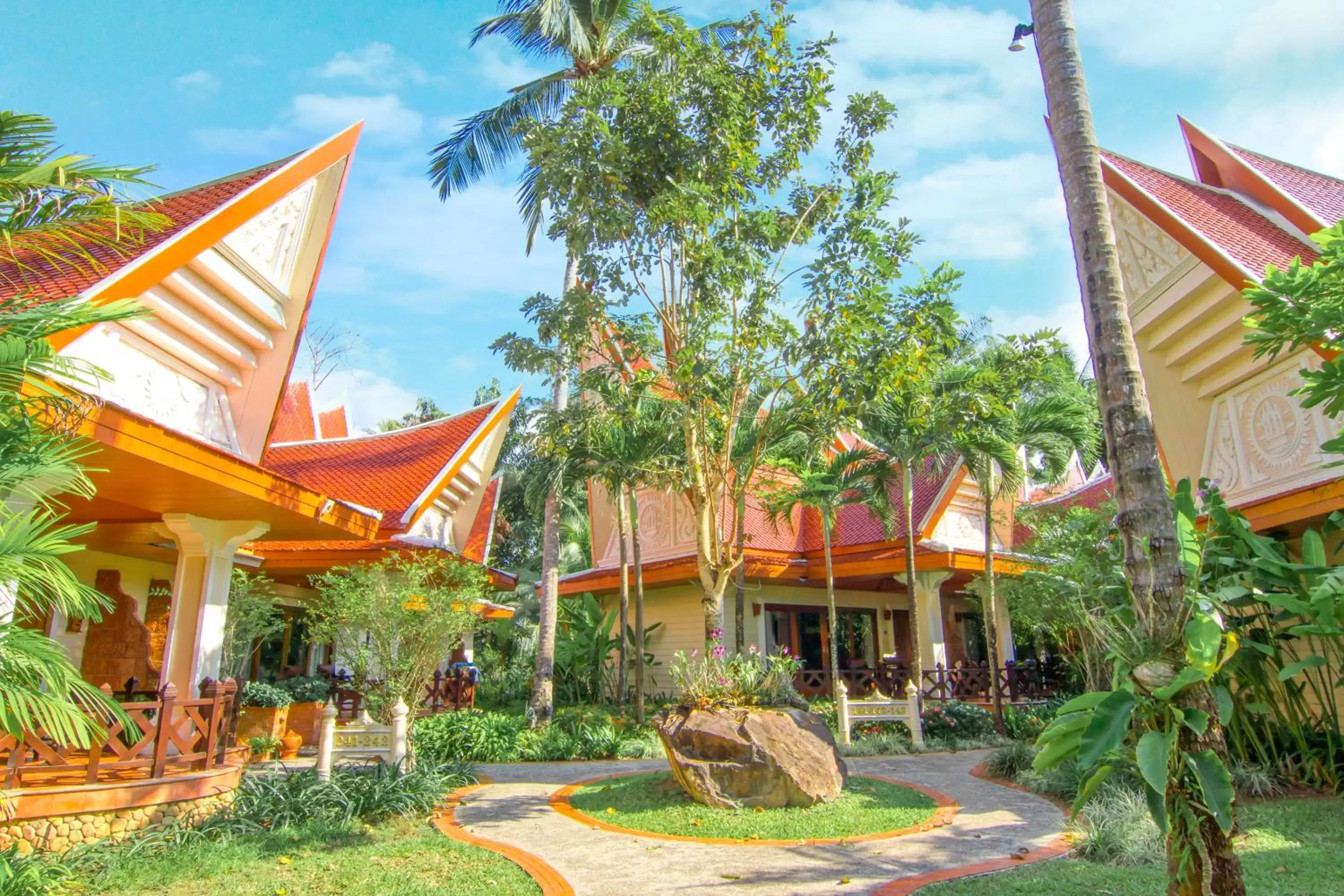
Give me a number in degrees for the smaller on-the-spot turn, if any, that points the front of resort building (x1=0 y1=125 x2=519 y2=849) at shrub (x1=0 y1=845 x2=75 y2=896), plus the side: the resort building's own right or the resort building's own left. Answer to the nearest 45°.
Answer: approximately 45° to the resort building's own right

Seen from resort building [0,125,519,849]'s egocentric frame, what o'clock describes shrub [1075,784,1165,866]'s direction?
The shrub is roughly at 12 o'clock from the resort building.

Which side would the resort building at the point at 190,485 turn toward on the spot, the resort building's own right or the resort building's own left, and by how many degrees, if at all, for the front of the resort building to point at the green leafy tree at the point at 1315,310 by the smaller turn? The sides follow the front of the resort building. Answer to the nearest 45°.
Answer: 0° — it already faces it

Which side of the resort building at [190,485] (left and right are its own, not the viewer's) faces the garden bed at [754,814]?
front

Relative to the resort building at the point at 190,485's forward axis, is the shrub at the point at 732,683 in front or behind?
in front

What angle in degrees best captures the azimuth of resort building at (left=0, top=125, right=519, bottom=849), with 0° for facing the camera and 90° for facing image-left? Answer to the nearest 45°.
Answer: approximately 315°

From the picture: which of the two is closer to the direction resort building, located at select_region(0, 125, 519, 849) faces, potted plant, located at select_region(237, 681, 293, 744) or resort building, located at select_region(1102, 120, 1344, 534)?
the resort building

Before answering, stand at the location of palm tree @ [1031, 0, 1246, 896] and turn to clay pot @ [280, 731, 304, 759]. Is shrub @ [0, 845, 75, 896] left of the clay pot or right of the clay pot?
left

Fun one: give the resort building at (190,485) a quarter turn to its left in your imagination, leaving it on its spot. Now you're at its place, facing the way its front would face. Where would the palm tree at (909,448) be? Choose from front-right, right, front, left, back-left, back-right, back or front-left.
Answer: front-right

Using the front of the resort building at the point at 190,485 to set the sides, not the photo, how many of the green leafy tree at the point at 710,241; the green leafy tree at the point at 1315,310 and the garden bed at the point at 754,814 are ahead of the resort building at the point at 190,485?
3

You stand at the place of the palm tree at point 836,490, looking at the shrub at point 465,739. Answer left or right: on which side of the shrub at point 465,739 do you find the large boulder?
left

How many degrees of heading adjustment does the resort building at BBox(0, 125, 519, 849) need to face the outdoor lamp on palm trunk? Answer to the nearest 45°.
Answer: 0° — it already faces it

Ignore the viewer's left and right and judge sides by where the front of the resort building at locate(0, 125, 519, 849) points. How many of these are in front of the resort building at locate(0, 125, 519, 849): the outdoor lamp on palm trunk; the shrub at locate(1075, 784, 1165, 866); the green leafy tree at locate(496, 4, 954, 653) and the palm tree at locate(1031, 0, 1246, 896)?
4
